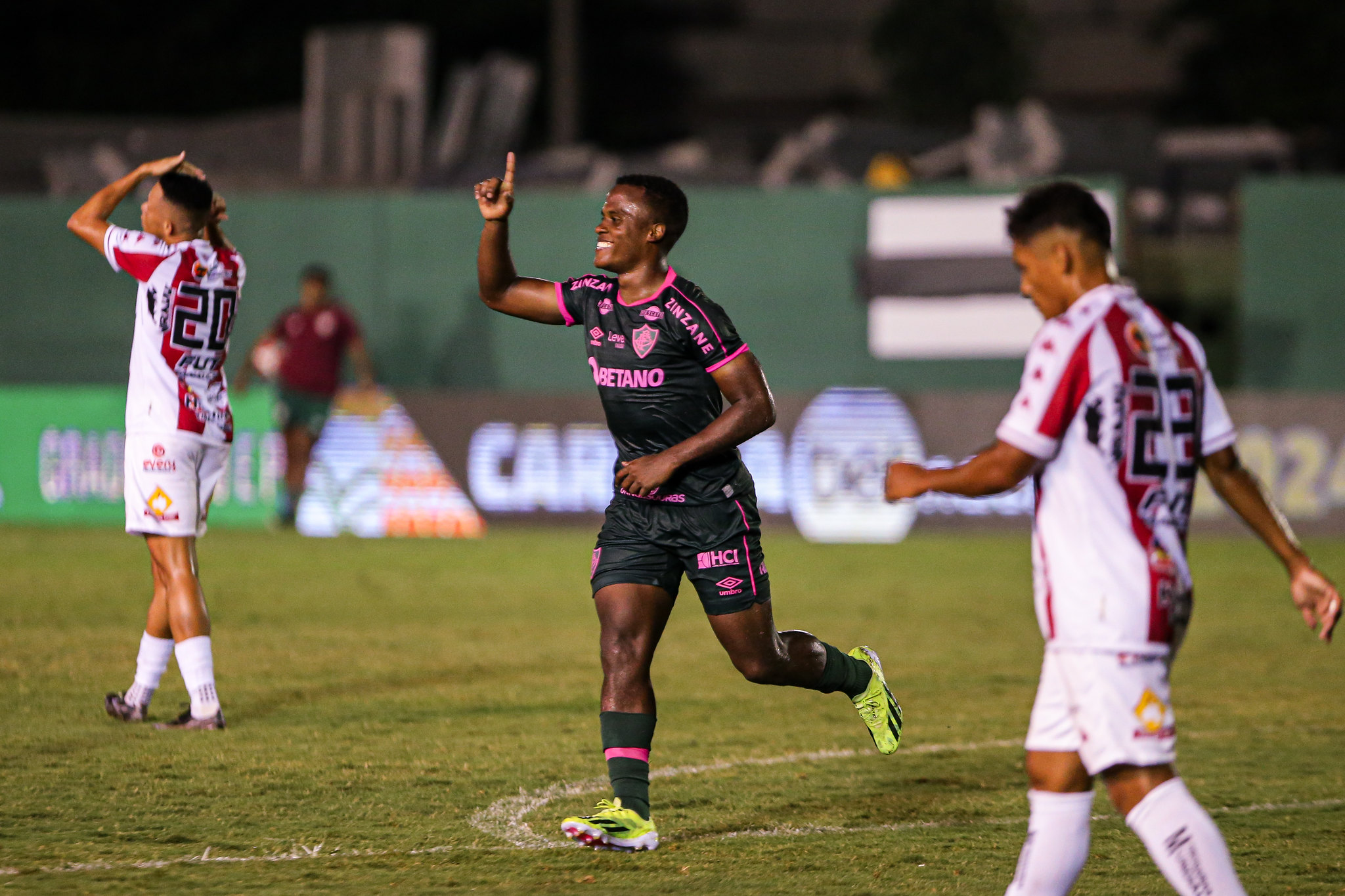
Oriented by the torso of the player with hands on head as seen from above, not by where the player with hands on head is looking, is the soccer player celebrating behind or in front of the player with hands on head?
behind

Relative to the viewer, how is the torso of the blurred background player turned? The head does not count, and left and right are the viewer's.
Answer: facing the viewer

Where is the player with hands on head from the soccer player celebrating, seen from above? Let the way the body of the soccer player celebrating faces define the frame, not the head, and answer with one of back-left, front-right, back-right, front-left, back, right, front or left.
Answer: right

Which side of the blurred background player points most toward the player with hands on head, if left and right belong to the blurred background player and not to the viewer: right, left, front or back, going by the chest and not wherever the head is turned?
front

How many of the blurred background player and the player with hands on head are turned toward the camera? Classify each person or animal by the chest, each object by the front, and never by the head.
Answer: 1

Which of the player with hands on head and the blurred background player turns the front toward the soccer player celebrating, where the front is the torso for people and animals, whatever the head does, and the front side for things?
the blurred background player

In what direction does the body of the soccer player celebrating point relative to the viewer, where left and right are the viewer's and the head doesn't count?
facing the viewer and to the left of the viewer

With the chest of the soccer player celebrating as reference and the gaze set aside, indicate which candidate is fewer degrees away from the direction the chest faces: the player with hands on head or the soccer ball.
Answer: the player with hands on head

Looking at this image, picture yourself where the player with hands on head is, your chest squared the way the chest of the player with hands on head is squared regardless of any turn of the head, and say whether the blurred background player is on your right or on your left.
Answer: on your right

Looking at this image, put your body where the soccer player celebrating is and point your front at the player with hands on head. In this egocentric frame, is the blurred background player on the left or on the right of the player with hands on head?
right

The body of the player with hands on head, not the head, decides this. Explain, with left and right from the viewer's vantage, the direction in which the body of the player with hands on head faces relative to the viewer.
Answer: facing away from the viewer and to the left of the viewer

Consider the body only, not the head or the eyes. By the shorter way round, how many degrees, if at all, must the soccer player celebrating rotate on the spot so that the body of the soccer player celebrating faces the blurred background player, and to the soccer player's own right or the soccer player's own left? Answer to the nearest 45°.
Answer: approximately 135° to the soccer player's own right
